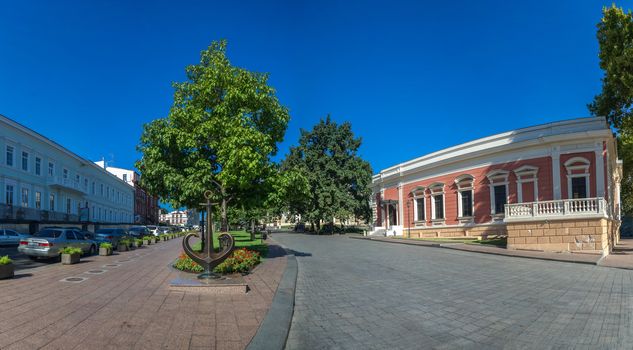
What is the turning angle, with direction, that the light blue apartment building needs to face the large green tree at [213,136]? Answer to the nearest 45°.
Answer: approximately 45° to its right

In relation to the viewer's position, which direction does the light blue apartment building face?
facing the viewer and to the right of the viewer

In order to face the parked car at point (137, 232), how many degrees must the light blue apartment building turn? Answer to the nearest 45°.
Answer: approximately 45° to its left

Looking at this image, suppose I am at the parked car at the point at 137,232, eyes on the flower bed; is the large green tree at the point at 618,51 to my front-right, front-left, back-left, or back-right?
front-left

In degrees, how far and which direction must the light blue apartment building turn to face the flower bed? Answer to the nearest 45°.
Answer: approximately 45° to its right

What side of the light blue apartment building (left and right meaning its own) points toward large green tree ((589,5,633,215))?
front

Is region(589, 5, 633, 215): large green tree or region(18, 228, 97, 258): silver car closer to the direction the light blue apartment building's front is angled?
the large green tree

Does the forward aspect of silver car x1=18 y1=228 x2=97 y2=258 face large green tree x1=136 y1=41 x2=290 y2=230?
no

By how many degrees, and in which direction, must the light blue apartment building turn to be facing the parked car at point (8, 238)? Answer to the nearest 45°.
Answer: approximately 45° to its right

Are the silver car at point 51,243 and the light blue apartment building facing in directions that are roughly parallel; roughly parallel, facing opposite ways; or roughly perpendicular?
roughly perpendicular
